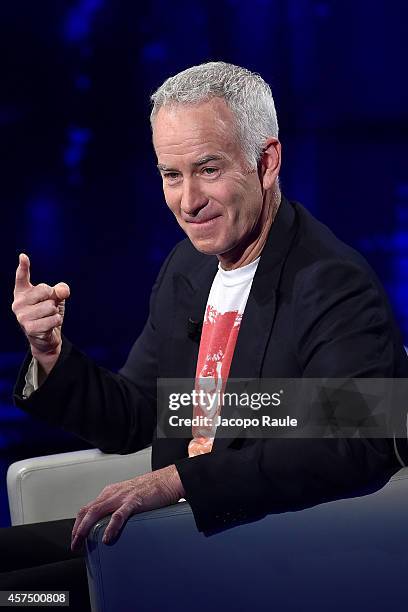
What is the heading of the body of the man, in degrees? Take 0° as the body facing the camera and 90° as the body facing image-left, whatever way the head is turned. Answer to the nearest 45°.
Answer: approximately 45°

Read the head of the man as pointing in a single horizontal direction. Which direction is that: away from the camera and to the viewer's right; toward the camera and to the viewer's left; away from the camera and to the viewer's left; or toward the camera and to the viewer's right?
toward the camera and to the viewer's left
